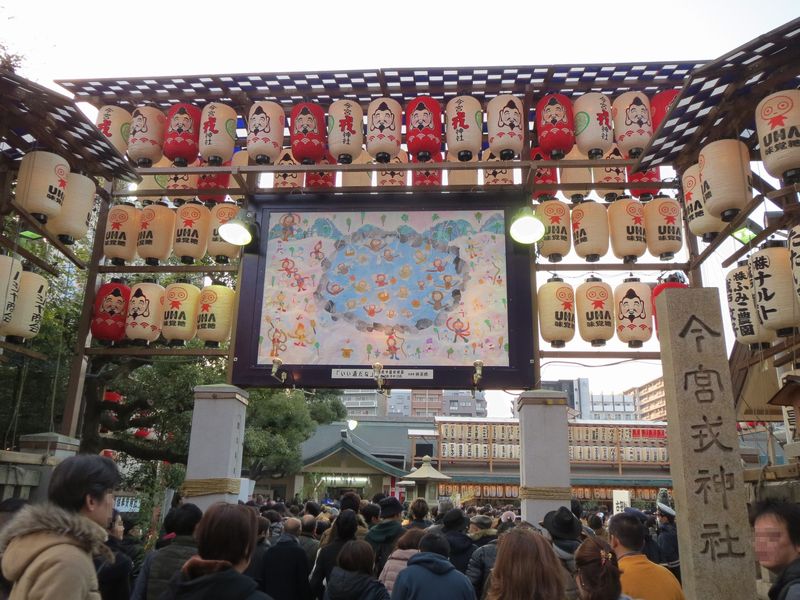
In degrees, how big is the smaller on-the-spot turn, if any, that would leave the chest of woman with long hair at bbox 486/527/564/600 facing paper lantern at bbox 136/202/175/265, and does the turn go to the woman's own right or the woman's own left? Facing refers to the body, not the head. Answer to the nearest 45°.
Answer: approximately 45° to the woman's own left

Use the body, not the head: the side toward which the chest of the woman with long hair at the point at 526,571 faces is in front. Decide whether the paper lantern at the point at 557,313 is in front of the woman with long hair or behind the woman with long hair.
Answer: in front

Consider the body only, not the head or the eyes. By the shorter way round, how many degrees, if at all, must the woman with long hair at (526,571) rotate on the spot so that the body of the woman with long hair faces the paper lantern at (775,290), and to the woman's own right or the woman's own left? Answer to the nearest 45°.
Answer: approximately 45° to the woman's own right

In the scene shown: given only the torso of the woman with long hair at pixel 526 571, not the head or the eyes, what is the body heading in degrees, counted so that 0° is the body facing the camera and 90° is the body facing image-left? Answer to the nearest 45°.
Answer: approximately 180°

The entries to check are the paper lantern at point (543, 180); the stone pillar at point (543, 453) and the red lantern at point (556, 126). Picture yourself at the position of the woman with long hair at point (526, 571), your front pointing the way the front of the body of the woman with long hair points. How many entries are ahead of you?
3

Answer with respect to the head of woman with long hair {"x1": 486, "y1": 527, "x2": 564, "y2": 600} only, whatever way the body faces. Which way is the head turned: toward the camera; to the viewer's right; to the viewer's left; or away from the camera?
away from the camera

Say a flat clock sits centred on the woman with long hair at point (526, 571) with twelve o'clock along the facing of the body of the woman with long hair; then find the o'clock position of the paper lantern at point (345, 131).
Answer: The paper lantern is roughly at 11 o'clock from the woman with long hair.

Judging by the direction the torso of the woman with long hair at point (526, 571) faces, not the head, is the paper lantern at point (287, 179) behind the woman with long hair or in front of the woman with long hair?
in front

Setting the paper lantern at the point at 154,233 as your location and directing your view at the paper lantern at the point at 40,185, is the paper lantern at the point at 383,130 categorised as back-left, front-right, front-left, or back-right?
back-left

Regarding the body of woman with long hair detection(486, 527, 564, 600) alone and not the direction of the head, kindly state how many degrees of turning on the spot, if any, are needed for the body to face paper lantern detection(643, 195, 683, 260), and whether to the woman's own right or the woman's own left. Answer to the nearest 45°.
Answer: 0° — they already face it

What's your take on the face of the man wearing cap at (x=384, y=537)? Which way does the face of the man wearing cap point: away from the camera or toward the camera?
away from the camera
